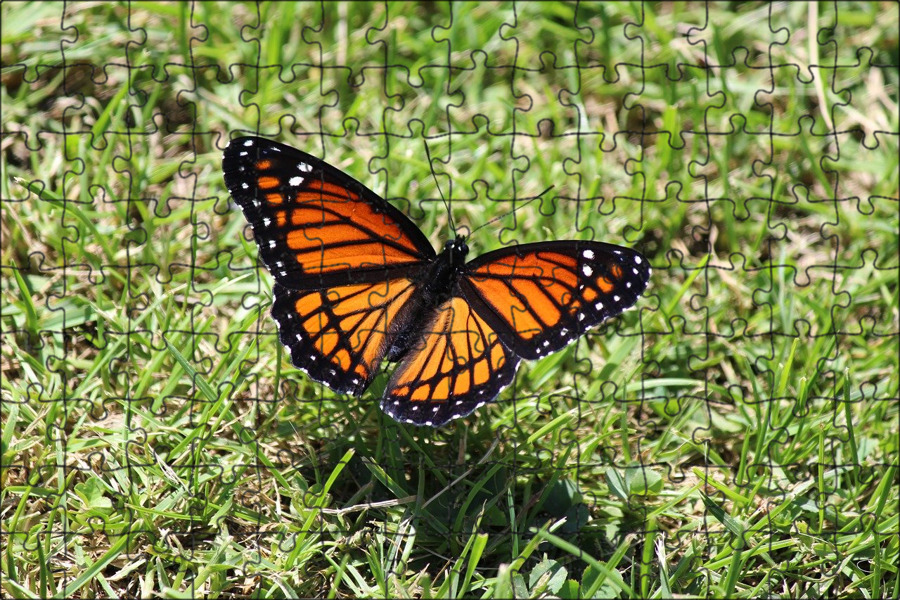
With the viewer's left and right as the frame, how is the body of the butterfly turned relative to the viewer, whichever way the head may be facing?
facing away from the viewer and to the right of the viewer
